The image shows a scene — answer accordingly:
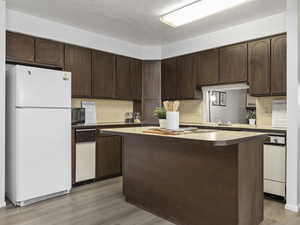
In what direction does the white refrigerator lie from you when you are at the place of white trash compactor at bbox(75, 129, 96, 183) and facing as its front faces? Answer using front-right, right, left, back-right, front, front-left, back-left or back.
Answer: right

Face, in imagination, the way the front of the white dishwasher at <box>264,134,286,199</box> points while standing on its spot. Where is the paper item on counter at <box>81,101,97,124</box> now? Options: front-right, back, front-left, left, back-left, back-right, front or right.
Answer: front-right

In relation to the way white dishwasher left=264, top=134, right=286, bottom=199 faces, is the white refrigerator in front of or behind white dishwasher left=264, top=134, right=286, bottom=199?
in front

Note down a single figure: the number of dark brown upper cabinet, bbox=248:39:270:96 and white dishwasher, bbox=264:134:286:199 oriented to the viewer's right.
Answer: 0

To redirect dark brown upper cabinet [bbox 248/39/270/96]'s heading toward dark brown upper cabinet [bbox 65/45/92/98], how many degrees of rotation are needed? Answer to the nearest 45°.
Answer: approximately 45° to its right

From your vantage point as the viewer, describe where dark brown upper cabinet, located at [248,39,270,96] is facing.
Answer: facing the viewer and to the left of the viewer

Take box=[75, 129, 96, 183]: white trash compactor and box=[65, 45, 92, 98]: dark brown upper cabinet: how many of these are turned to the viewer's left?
0

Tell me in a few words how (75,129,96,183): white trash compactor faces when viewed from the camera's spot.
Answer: facing the viewer and to the right of the viewer
